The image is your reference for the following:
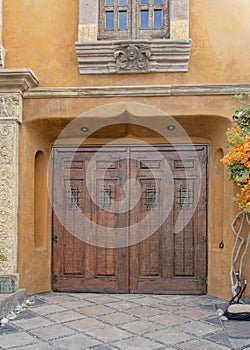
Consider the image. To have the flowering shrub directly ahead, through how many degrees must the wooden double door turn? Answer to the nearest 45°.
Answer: approximately 45° to its left

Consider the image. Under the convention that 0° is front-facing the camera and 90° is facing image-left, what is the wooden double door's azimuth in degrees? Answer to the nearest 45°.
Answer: approximately 0°
